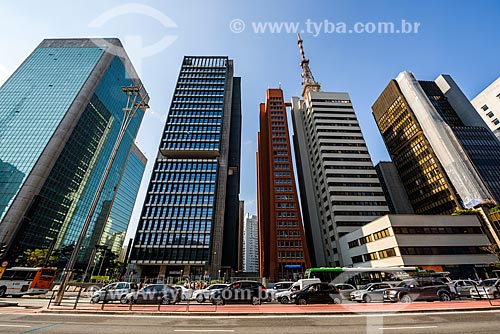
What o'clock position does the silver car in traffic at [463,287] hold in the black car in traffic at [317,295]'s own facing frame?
the silver car in traffic at [463,287] is roughly at 5 o'clock from the black car in traffic at [317,295].

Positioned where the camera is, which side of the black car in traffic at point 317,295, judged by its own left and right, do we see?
left

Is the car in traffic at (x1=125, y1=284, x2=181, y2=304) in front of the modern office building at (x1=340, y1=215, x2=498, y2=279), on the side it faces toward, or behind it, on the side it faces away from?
in front

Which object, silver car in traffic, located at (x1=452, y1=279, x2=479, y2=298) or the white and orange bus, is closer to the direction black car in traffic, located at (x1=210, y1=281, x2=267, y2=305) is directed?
the white and orange bus

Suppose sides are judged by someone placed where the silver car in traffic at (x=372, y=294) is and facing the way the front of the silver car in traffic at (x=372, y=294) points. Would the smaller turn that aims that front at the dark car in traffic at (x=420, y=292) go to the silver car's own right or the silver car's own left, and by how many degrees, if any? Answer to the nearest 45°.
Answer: approximately 135° to the silver car's own left

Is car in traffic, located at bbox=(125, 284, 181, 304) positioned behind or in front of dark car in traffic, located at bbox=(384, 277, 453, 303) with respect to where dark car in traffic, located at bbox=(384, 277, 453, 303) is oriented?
in front

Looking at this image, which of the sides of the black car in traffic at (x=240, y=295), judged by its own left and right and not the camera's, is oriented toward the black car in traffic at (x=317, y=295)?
back

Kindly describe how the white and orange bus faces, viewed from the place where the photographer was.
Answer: facing away from the viewer and to the left of the viewer

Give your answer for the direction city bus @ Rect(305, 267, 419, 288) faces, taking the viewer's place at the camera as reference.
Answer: facing to the left of the viewer

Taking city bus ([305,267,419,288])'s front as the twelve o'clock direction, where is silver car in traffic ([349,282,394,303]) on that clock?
The silver car in traffic is roughly at 9 o'clock from the city bus.

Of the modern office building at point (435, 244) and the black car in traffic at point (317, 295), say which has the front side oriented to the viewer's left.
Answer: the black car in traffic

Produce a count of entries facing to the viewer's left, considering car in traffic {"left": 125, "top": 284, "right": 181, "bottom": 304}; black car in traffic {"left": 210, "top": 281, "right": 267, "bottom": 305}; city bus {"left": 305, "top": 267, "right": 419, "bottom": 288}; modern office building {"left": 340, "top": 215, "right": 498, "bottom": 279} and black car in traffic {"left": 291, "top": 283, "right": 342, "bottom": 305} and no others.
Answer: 4
